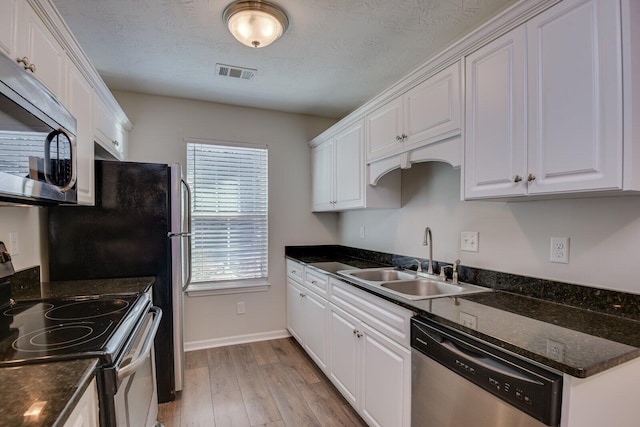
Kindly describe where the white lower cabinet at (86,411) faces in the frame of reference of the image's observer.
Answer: facing to the right of the viewer

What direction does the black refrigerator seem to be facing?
to the viewer's right

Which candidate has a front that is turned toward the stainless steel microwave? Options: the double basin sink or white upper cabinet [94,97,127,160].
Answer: the double basin sink

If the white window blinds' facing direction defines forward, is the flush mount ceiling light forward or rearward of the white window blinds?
forward

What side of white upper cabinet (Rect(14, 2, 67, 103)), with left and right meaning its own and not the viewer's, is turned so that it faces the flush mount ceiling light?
front

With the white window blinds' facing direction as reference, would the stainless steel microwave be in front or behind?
in front

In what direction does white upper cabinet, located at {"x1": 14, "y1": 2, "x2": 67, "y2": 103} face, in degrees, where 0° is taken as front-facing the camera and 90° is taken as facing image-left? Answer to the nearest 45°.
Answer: approximately 270°

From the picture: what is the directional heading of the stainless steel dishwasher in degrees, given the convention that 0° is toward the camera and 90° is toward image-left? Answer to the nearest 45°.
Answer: approximately 45°
